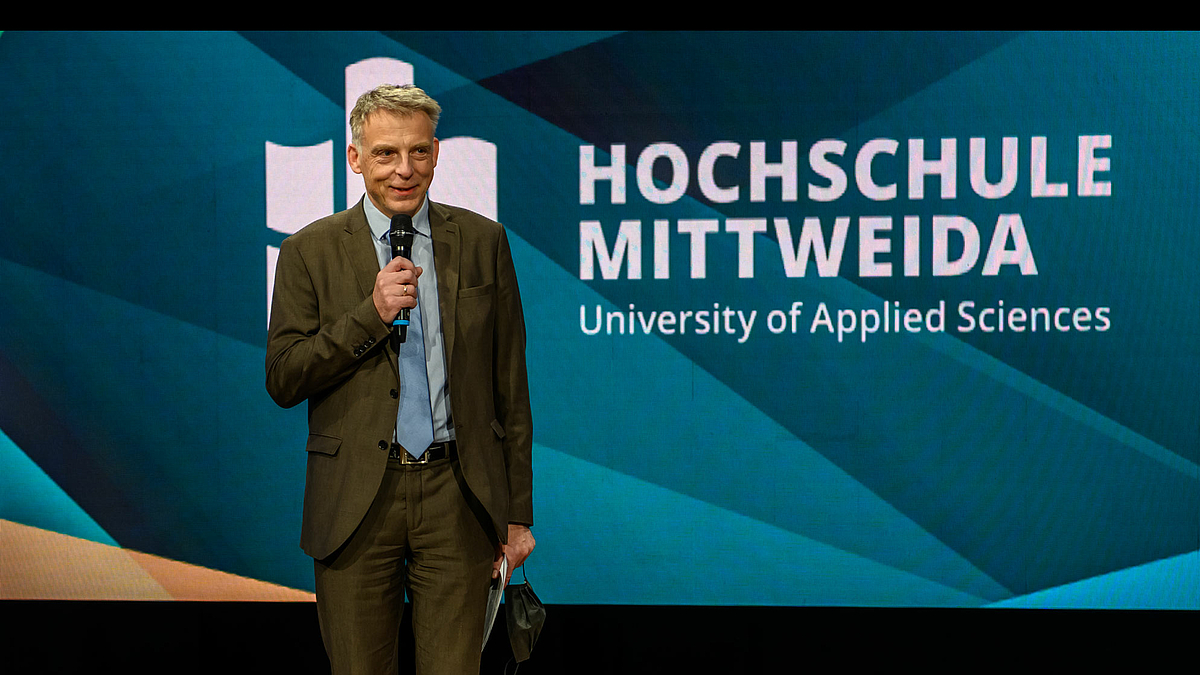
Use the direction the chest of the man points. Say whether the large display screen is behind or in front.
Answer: behind

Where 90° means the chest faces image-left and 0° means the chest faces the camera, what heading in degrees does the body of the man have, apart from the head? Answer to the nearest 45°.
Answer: approximately 0°

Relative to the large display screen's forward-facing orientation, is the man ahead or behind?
ahead

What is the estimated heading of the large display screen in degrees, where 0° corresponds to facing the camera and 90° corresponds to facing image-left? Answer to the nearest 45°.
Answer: approximately 0°

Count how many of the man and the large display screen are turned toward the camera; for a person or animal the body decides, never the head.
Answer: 2
